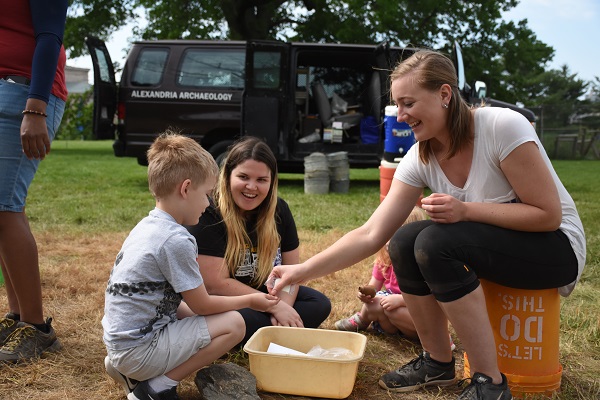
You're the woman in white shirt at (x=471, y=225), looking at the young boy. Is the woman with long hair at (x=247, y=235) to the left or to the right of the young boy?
right

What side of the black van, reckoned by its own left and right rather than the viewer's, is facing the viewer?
right

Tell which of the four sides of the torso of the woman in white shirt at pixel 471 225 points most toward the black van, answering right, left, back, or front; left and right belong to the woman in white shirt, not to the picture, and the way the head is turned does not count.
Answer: right

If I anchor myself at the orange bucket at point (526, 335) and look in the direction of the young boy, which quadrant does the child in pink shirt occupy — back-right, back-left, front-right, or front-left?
front-right

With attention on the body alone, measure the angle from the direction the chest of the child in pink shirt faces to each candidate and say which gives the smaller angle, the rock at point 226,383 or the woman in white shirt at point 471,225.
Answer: the rock

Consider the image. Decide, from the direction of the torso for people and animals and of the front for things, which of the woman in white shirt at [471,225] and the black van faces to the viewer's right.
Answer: the black van

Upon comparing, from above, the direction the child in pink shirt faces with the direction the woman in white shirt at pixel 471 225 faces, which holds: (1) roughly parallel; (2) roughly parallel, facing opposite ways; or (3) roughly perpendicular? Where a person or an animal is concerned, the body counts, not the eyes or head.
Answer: roughly parallel

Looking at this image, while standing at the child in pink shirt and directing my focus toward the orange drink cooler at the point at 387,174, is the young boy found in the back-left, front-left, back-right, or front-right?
back-left

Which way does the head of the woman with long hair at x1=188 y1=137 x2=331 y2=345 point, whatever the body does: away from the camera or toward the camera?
toward the camera

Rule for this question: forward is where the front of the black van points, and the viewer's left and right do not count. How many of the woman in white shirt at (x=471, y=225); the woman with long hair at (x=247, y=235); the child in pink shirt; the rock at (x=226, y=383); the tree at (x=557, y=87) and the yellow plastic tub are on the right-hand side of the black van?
5

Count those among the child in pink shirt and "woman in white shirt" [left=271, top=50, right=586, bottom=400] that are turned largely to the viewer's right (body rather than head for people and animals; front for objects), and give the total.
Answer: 0

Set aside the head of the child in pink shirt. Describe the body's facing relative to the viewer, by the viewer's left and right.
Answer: facing the viewer and to the left of the viewer

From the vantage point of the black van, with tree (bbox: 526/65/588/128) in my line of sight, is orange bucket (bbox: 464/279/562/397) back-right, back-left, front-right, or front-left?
back-right
